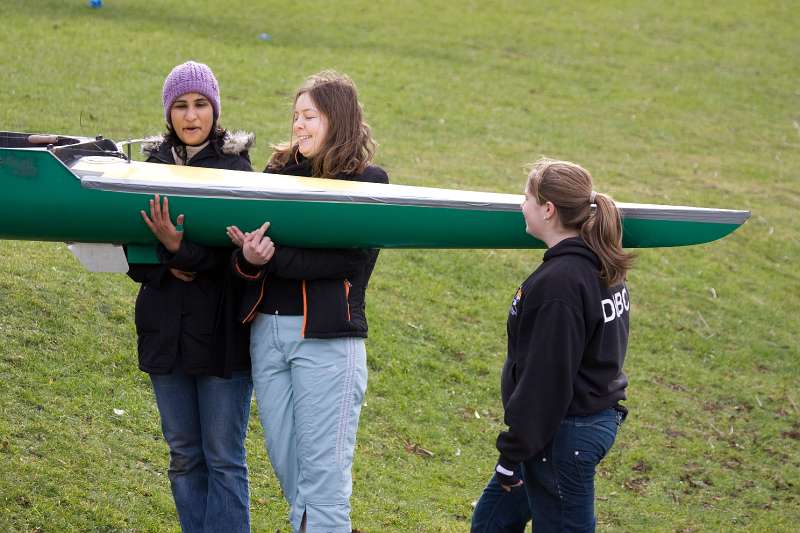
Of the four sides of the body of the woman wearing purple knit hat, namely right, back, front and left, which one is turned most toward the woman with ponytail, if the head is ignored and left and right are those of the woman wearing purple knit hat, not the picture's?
left
